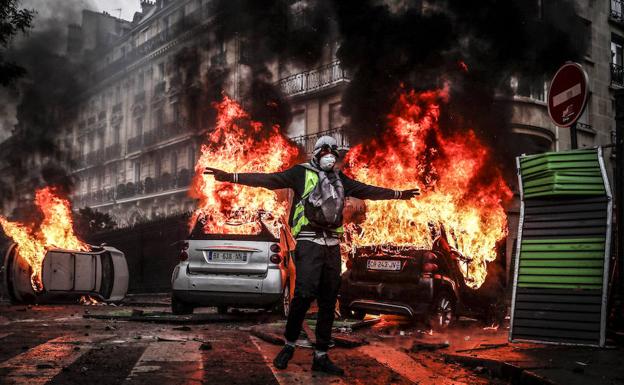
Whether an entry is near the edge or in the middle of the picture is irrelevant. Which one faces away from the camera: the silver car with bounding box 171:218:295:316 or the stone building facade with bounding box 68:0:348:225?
the silver car

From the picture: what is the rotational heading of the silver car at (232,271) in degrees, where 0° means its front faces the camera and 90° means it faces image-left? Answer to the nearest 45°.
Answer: approximately 180°

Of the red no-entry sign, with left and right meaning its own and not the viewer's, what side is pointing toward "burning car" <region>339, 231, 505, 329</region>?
right

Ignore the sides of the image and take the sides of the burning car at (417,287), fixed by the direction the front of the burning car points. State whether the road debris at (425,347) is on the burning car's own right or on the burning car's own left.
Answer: on the burning car's own right

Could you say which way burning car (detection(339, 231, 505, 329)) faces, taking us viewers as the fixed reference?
facing away from the viewer and to the right of the viewer

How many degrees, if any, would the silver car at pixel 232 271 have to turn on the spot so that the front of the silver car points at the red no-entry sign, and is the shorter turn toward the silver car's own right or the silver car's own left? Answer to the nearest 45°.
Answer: approximately 135° to the silver car's own right

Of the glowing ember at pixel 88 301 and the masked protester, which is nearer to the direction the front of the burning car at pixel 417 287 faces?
the glowing ember

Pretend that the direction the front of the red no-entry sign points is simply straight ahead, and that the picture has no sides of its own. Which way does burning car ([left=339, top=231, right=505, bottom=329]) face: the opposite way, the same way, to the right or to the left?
the opposite way
